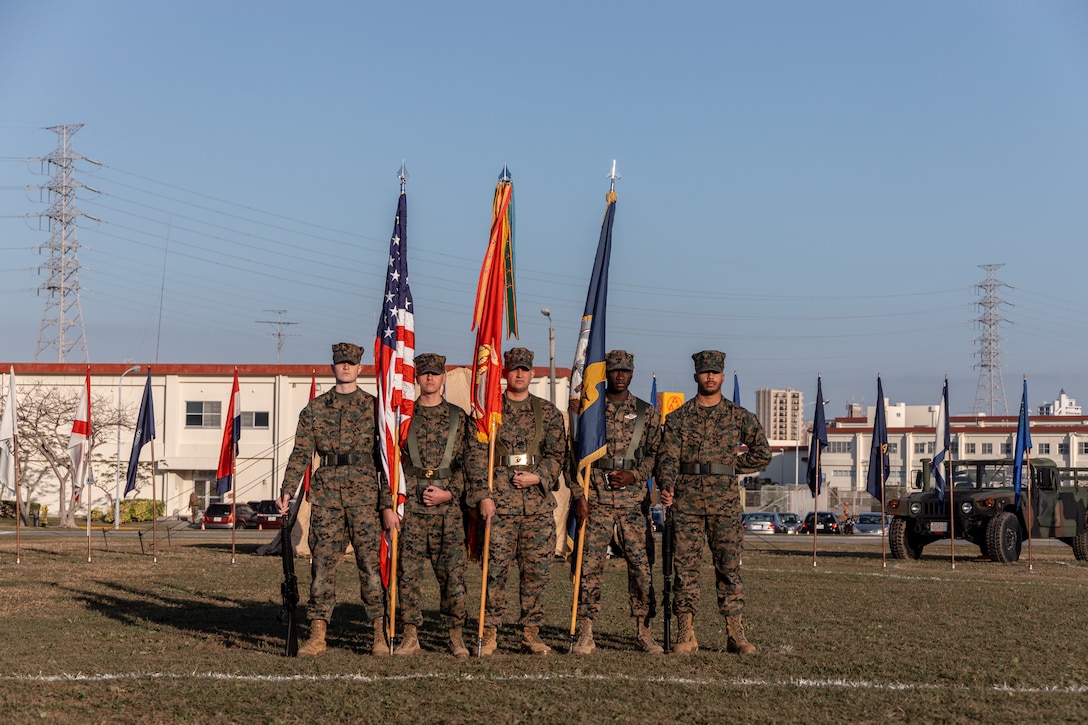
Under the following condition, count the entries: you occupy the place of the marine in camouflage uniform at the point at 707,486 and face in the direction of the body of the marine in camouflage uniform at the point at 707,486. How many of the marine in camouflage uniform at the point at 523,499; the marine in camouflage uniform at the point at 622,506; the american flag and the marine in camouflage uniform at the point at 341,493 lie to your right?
4

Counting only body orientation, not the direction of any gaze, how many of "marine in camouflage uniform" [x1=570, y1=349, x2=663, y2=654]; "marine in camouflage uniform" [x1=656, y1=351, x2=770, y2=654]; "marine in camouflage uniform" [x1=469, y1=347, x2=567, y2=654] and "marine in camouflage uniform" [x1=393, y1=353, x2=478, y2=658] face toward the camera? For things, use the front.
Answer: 4

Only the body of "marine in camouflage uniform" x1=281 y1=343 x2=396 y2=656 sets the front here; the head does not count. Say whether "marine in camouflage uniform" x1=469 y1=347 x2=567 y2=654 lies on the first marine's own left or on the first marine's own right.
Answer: on the first marine's own left

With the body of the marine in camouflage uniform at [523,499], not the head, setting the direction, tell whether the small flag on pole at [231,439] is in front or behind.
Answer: behind

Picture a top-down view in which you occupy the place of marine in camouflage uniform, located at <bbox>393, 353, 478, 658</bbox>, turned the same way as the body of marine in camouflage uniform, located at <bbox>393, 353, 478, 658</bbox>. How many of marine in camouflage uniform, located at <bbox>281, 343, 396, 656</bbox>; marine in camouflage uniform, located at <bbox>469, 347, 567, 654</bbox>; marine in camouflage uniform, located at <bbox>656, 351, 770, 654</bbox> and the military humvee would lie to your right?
1

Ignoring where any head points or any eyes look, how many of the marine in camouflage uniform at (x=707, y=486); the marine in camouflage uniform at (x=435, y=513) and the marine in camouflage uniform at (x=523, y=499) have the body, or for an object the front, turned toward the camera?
3

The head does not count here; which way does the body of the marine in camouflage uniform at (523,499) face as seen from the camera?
toward the camera

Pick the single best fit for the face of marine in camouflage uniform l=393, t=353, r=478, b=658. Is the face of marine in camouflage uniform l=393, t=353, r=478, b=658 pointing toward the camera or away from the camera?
toward the camera

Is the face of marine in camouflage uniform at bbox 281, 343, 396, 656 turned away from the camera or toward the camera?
toward the camera

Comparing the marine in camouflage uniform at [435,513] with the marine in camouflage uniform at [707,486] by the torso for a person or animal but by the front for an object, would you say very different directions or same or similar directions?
same or similar directions

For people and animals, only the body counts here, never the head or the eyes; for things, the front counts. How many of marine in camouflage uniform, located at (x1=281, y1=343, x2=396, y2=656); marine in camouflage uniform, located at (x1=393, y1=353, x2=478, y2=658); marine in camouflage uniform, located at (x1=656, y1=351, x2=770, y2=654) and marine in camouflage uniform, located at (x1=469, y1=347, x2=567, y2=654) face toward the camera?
4

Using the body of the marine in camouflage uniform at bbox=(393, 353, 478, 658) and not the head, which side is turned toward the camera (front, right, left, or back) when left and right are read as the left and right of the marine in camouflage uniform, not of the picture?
front

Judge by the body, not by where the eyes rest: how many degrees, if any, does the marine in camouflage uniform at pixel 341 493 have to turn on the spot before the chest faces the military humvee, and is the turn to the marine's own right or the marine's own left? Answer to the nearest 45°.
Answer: approximately 135° to the marine's own left

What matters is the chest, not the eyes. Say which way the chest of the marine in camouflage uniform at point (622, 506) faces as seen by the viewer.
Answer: toward the camera

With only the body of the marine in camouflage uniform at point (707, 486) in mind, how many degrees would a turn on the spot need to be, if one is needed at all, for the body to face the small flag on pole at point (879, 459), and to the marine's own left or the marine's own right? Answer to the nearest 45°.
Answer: approximately 180°
